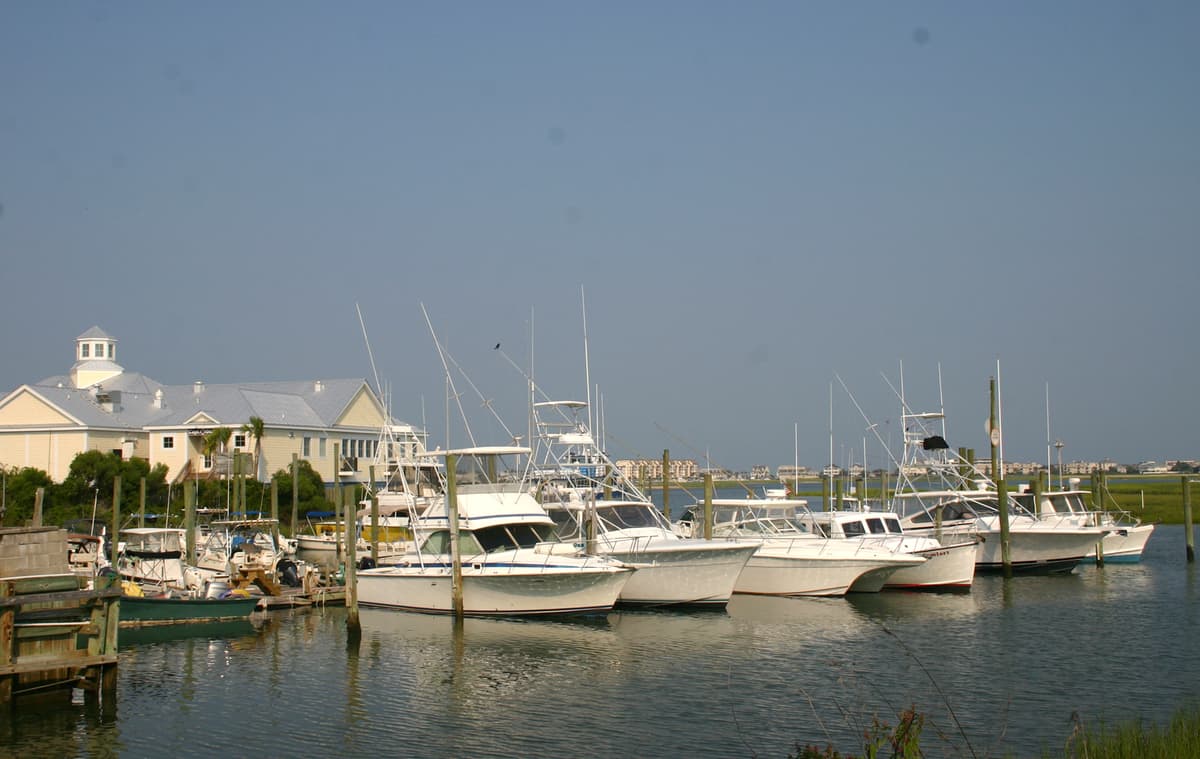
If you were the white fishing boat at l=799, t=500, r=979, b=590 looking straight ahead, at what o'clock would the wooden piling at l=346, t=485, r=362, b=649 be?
The wooden piling is roughly at 3 o'clock from the white fishing boat.

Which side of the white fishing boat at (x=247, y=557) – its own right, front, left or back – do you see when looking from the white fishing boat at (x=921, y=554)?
back

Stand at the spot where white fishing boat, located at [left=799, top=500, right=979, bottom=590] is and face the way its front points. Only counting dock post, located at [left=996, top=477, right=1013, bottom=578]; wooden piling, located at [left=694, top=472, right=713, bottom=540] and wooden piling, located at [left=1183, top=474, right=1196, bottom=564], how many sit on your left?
2

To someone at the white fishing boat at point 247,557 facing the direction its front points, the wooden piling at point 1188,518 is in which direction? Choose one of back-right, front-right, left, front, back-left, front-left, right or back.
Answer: back-right

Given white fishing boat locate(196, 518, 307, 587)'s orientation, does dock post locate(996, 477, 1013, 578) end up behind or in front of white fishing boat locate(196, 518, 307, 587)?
behind

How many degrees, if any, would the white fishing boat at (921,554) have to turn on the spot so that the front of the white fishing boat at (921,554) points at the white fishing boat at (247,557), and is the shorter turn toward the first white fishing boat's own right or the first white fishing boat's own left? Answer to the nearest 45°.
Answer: approximately 135° to the first white fishing boat's own right

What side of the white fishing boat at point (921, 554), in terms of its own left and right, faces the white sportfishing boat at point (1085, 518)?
left

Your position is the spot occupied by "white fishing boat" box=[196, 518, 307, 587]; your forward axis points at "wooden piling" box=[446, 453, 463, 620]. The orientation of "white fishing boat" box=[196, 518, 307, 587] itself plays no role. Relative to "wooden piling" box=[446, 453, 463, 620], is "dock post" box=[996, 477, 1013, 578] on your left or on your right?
left

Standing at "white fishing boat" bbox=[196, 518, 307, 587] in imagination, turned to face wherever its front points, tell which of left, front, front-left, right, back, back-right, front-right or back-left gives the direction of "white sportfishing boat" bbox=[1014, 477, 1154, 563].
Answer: back-right
